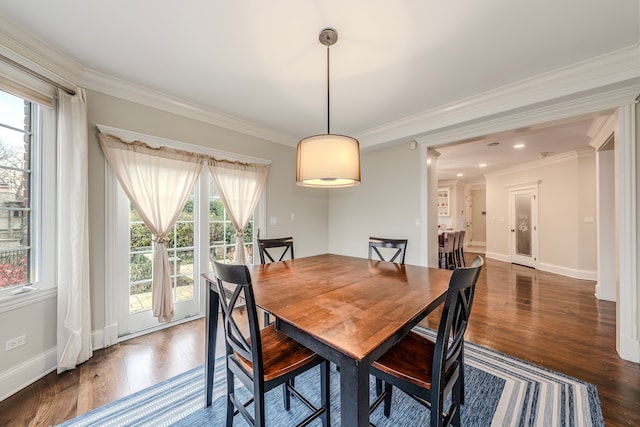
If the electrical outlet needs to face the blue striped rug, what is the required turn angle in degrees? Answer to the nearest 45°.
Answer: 0° — it already faces it

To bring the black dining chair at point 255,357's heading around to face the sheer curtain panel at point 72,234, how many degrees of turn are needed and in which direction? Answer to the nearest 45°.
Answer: approximately 90° to its left

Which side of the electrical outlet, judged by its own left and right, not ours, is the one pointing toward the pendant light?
front

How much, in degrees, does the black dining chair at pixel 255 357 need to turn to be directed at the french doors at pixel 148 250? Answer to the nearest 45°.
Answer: approximately 90° to its left

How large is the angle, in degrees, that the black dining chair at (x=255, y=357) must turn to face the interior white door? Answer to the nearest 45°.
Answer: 0° — it already faces it

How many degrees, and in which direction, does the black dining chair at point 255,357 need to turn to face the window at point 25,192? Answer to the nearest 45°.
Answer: approximately 90° to its left

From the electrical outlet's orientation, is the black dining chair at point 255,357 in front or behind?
in front

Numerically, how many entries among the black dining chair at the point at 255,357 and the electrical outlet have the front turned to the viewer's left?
0

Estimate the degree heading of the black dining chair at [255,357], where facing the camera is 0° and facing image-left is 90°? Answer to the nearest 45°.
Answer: approximately 225°

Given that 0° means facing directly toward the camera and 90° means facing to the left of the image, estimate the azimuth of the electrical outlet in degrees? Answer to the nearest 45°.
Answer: approximately 315°
